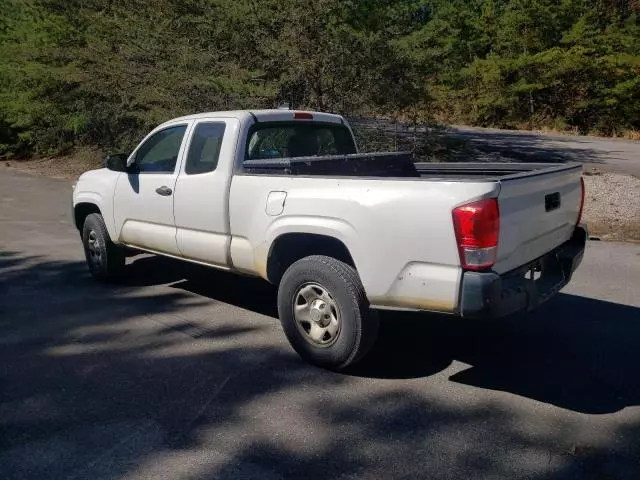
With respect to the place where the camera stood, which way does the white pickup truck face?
facing away from the viewer and to the left of the viewer
